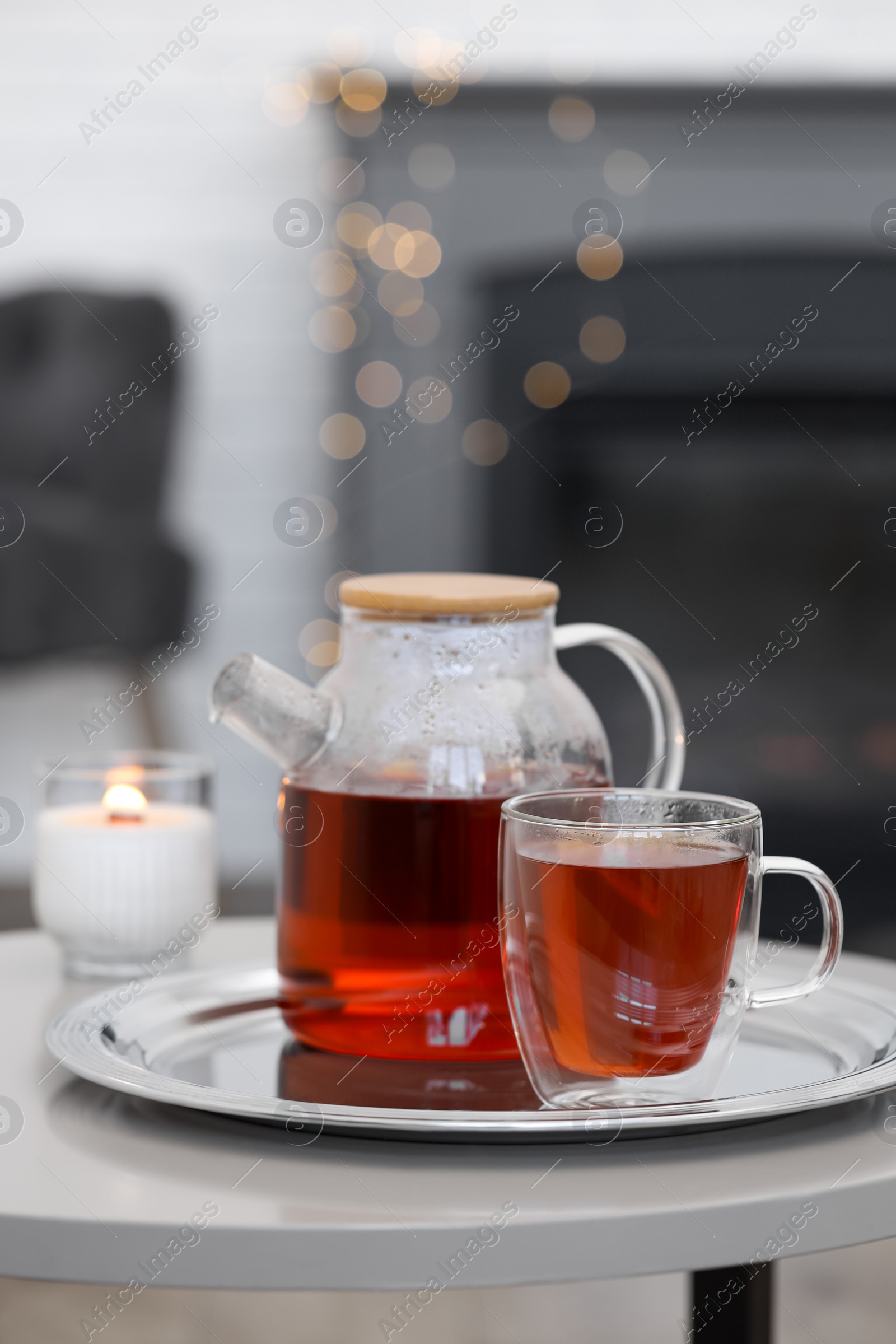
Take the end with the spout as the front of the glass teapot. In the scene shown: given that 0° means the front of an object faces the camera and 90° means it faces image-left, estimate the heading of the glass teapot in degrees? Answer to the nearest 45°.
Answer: approximately 90°
